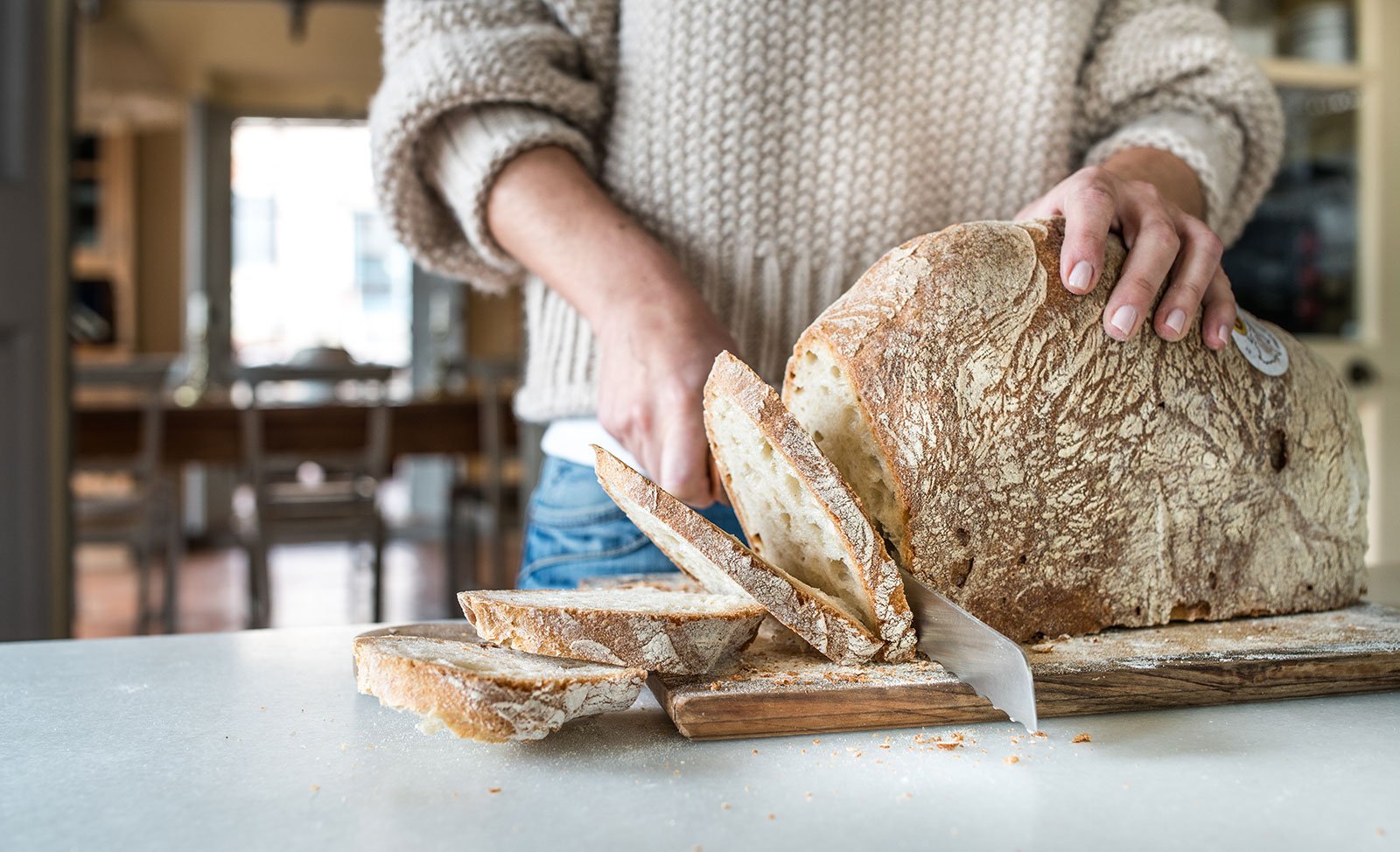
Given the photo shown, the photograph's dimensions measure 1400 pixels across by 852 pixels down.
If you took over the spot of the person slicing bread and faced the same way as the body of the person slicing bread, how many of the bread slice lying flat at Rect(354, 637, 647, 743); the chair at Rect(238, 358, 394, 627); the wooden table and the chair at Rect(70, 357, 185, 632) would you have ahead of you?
1

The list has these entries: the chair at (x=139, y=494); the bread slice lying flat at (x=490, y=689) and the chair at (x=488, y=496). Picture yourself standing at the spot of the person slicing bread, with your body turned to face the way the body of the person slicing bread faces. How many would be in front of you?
1

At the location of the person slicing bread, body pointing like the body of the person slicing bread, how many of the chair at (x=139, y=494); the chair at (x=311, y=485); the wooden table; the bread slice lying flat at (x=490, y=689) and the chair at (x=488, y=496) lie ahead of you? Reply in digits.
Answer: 1

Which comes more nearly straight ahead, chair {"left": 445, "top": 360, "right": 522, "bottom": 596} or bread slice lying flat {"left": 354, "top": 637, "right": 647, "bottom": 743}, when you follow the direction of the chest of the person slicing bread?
the bread slice lying flat

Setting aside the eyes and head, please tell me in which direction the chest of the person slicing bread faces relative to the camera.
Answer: toward the camera

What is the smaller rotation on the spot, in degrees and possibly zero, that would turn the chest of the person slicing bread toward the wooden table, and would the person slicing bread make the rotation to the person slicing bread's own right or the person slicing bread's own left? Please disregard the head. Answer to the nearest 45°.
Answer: approximately 135° to the person slicing bread's own right

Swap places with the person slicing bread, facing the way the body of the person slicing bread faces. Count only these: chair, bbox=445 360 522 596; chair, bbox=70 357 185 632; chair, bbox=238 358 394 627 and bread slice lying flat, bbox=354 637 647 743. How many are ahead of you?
1

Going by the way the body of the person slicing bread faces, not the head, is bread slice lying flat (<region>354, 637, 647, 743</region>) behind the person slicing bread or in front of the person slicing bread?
in front

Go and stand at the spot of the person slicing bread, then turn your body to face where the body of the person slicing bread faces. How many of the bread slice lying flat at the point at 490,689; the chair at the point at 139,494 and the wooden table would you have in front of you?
1
